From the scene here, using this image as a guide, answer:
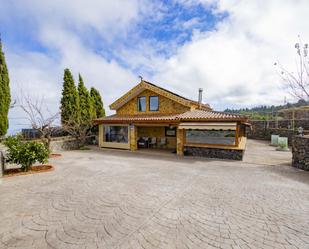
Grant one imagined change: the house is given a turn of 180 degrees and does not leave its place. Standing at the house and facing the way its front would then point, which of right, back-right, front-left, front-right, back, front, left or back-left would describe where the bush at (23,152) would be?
back-left

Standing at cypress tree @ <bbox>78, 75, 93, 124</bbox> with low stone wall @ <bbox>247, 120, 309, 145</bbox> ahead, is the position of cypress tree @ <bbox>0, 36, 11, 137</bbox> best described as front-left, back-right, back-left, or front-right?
back-right

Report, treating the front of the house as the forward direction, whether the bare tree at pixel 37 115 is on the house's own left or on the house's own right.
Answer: on the house's own right

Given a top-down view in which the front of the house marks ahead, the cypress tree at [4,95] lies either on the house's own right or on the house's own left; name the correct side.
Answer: on the house's own right

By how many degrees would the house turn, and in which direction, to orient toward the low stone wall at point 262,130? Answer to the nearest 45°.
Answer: approximately 135° to its left

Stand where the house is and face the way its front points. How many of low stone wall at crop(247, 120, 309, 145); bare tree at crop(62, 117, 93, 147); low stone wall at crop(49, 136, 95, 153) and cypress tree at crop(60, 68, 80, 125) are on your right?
3

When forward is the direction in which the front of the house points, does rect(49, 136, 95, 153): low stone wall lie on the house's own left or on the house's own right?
on the house's own right

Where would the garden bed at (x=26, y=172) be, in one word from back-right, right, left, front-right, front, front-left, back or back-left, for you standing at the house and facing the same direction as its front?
front-right

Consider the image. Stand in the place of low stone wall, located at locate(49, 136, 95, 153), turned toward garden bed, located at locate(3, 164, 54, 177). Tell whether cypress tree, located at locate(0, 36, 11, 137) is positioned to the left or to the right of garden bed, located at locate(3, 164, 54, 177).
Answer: right

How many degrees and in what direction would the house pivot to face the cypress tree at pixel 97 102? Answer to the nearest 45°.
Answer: approximately 135° to its right

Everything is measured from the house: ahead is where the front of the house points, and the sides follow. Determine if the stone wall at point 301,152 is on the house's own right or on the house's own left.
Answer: on the house's own left

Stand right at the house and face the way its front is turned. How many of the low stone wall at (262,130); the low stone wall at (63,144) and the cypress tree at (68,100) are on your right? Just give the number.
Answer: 2

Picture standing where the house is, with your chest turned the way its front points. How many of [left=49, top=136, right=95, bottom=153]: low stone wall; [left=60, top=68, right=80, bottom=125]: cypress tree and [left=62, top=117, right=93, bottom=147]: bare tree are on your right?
3

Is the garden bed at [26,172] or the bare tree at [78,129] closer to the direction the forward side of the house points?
the garden bed

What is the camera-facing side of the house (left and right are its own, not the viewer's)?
front
